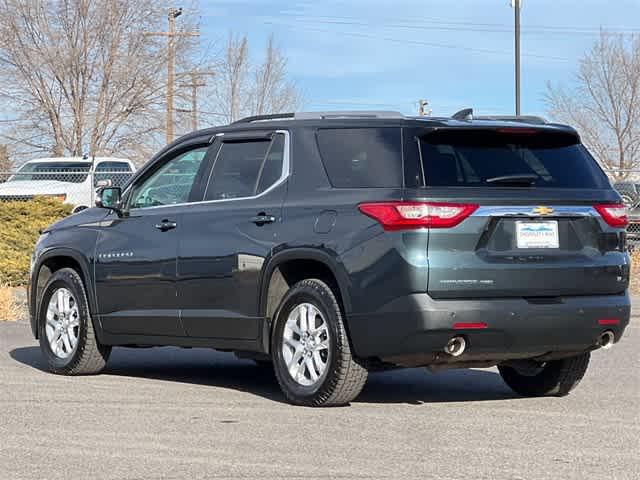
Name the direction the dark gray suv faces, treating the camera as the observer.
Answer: facing away from the viewer and to the left of the viewer

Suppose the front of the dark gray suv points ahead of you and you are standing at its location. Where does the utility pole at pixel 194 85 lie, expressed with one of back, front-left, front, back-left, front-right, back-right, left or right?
front-right

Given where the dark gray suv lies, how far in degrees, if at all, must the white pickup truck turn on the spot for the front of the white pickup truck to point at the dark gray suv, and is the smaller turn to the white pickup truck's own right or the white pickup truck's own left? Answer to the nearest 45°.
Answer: approximately 45° to the white pickup truck's own left

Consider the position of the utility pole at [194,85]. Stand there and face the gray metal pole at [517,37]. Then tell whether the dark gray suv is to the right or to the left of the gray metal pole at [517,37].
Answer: right

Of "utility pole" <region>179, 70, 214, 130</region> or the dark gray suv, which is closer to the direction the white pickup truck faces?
the dark gray suv

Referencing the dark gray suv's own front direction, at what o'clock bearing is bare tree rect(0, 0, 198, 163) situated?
The bare tree is roughly at 1 o'clock from the dark gray suv.

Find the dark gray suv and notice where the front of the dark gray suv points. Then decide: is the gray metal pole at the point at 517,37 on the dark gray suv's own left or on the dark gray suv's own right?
on the dark gray suv's own right
